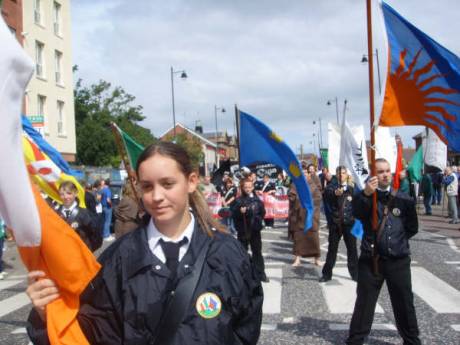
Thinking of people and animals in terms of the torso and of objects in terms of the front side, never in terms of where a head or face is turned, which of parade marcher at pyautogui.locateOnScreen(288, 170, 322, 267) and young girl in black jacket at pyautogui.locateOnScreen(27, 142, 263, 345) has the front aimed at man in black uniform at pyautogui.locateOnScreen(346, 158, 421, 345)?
the parade marcher

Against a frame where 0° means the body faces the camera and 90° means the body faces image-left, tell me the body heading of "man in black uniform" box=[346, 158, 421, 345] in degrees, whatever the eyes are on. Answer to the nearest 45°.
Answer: approximately 0°

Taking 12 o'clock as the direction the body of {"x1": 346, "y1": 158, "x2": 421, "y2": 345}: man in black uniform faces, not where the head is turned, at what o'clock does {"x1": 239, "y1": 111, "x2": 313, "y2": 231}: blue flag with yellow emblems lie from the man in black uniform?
The blue flag with yellow emblems is roughly at 5 o'clock from the man in black uniform.

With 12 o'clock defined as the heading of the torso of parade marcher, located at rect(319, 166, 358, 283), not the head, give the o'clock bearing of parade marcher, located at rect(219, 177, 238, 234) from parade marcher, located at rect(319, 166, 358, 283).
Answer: parade marcher, located at rect(219, 177, 238, 234) is roughly at 5 o'clock from parade marcher, located at rect(319, 166, 358, 283).

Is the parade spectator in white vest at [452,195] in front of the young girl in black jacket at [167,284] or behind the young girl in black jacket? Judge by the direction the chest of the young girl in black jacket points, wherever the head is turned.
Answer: behind

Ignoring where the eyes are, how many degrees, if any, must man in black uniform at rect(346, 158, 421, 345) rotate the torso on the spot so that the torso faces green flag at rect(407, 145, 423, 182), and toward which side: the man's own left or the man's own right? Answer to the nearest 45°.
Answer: approximately 180°
